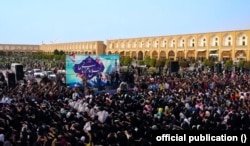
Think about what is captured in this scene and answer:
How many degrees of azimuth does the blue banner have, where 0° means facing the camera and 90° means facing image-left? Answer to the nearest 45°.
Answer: approximately 0°

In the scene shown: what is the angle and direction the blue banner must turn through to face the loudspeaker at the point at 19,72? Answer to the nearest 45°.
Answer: approximately 135° to its right
